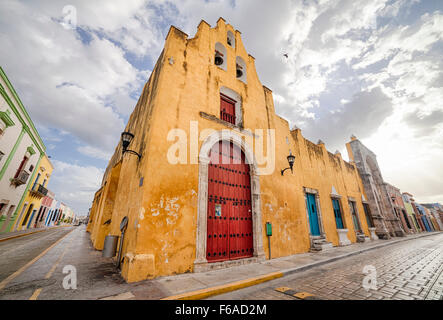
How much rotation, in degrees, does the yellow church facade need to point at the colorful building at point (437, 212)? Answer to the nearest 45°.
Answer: approximately 90° to its left

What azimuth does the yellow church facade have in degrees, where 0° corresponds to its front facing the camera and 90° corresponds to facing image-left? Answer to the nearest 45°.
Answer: approximately 315°

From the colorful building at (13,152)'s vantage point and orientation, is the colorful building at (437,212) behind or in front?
in front

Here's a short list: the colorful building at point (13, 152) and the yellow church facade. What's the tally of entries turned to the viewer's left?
0

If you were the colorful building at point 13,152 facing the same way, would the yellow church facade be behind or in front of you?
in front

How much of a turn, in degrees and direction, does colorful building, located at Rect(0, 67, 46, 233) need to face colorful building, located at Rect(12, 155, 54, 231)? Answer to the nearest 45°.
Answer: approximately 135° to its left

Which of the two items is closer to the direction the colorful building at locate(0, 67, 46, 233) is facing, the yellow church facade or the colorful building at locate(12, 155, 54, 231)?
the yellow church facade

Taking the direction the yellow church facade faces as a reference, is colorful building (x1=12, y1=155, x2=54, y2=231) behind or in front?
behind

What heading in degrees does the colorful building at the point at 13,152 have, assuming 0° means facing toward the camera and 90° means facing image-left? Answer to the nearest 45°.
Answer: approximately 315°
